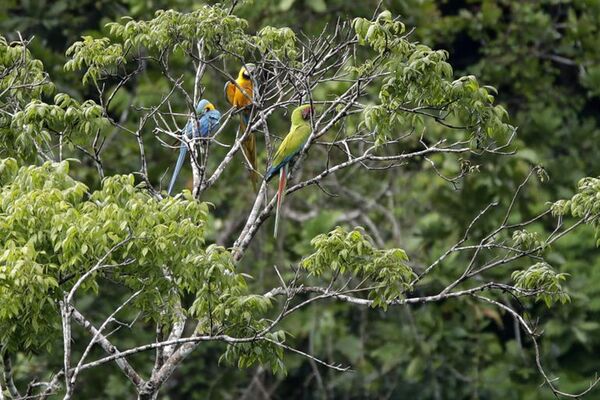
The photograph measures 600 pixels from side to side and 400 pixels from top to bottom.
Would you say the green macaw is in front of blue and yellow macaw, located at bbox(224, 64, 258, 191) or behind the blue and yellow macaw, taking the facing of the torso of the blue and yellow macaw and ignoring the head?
in front

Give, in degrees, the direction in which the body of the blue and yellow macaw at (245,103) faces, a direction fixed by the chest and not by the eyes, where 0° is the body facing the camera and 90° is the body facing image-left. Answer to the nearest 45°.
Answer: approximately 315°

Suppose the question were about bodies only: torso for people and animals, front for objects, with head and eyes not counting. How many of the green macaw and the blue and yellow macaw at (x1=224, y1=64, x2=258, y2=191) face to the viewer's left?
0
